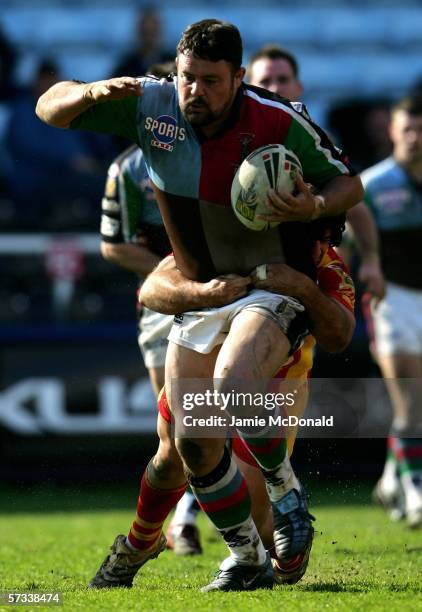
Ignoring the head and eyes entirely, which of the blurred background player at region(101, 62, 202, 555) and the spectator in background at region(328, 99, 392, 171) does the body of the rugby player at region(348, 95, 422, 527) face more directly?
the blurred background player

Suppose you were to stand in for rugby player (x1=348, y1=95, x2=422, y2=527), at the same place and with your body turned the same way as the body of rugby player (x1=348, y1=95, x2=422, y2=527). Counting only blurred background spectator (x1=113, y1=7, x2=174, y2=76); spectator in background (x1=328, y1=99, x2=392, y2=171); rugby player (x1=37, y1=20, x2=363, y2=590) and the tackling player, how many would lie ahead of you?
2

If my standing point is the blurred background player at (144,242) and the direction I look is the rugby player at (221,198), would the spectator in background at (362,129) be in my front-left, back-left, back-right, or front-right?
back-left

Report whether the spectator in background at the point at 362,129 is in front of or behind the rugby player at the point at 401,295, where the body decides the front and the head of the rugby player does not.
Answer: behind

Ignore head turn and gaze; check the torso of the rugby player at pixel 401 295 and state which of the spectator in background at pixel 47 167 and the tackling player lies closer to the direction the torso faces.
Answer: the tackling player

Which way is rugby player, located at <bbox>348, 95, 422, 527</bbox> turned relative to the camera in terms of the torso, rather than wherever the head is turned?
toward the camera

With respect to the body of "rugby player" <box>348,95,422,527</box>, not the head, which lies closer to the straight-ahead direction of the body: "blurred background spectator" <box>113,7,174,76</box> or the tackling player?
the tackling player

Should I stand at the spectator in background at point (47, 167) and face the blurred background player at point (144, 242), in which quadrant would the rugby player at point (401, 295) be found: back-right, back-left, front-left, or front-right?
front-left

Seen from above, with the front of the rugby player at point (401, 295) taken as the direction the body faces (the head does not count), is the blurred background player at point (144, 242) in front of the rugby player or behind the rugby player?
in front

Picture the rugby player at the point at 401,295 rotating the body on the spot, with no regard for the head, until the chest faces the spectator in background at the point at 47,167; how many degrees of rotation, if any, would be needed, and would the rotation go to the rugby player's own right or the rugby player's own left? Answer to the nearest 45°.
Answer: approximately 135° to the rugby player's own right

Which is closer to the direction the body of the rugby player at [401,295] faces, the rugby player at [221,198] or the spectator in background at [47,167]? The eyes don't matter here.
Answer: the rugby player

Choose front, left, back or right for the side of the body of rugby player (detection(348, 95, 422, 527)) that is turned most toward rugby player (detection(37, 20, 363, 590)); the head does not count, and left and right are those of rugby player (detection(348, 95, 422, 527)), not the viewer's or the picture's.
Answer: front

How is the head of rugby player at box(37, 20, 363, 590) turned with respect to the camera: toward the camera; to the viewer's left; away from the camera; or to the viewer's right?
toward the camera

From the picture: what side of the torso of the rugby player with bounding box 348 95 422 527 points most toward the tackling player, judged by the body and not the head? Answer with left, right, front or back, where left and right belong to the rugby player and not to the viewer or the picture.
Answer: front

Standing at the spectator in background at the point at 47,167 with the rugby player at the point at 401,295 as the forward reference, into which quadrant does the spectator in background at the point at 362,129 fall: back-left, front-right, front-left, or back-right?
front-left

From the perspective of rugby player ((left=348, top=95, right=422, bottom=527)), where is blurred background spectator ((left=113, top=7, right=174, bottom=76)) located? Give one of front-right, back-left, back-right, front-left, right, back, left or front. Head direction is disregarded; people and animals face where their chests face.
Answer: back-right
